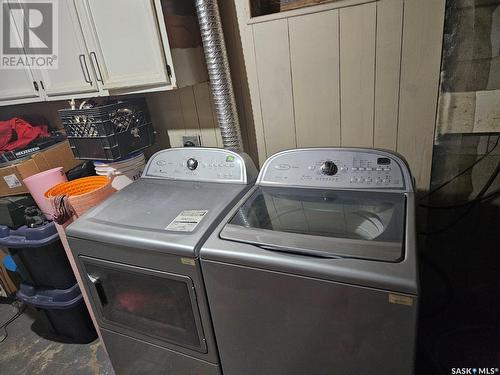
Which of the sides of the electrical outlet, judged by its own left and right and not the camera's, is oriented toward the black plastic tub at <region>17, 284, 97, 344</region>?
right

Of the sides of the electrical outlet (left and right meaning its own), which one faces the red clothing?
right

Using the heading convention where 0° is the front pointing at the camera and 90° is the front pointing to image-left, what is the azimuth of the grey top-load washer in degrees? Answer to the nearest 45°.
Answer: approximately 0°

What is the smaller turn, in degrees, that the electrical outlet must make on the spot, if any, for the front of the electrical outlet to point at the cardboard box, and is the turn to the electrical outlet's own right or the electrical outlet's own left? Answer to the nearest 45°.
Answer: approximately 90° to the electrical outlet's own right

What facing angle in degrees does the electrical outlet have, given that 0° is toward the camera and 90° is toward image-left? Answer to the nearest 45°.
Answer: approximately 0°

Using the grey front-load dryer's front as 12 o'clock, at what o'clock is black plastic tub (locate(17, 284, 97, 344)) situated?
The black plastic tub is roughly at 3 o'clock from the grey front-load dryer.

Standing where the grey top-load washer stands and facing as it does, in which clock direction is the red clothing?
The red clothing is roughly at 4 o'clock from the grey top-load washer.

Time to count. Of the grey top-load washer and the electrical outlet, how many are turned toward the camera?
2
